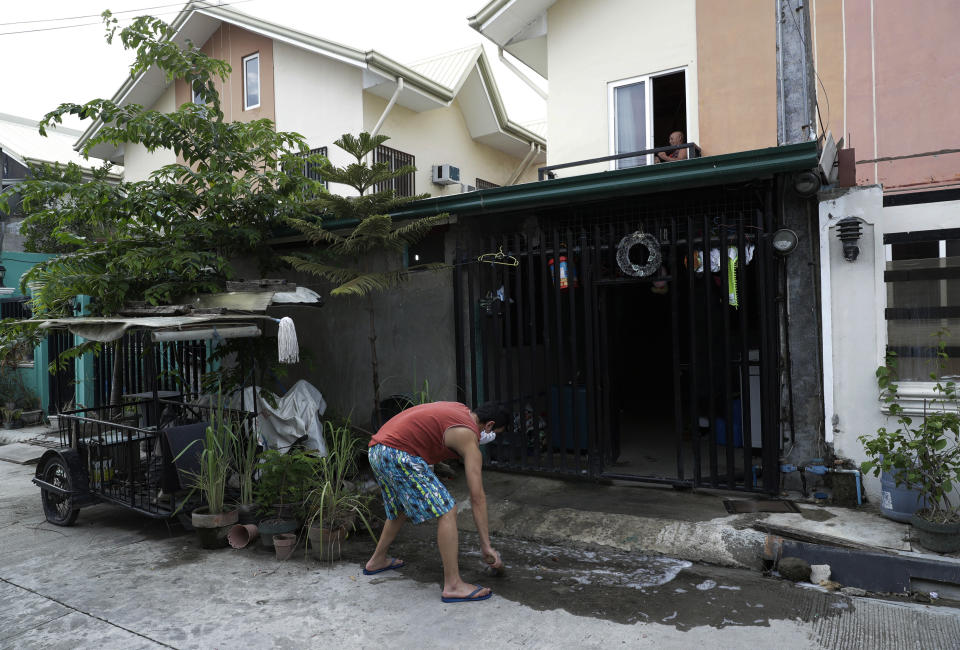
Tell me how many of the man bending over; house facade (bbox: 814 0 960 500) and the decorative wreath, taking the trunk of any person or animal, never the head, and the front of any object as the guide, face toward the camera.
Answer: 2

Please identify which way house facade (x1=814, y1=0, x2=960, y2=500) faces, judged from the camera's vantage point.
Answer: facing the viewer

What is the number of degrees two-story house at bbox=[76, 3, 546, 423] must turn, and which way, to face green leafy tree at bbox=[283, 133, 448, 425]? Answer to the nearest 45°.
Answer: approximately 45° to its left

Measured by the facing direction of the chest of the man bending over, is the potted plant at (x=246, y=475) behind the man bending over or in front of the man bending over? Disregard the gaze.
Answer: behind

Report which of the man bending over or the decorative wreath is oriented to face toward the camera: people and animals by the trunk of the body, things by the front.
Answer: the decorative wreath

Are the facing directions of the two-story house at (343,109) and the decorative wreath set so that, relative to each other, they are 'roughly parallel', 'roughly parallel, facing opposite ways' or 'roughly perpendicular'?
roughly parallel

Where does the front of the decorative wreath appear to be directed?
toward the camera

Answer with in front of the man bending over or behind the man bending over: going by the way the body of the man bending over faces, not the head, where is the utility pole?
in front

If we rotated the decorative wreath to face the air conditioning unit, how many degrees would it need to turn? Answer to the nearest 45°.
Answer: approximately 135° to its right

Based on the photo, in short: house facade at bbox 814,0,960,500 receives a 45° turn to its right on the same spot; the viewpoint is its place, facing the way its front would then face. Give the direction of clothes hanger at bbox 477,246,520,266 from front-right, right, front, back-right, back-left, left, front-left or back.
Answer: front-right

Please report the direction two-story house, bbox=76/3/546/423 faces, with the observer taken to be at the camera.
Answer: facing the viewer and to the left of the viewer

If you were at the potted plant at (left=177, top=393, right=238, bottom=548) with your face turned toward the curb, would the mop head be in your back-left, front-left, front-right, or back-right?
front-left

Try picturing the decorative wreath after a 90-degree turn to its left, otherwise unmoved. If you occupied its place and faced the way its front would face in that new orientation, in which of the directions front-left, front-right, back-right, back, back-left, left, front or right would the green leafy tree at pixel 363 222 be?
back

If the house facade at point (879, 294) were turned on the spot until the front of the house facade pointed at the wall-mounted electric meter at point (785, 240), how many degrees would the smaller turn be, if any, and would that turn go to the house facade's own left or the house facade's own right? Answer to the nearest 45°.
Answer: approximately 90° to the house facade's own right

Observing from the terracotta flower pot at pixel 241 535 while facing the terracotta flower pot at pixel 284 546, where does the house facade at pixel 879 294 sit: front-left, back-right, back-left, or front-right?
front-left

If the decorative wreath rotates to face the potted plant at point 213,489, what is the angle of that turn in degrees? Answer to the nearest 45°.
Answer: approximately 45° to its right

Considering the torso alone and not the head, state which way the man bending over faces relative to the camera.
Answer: to the viewer's right

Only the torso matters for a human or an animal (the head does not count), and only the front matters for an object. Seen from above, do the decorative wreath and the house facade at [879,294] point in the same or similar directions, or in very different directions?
same or similar directions
